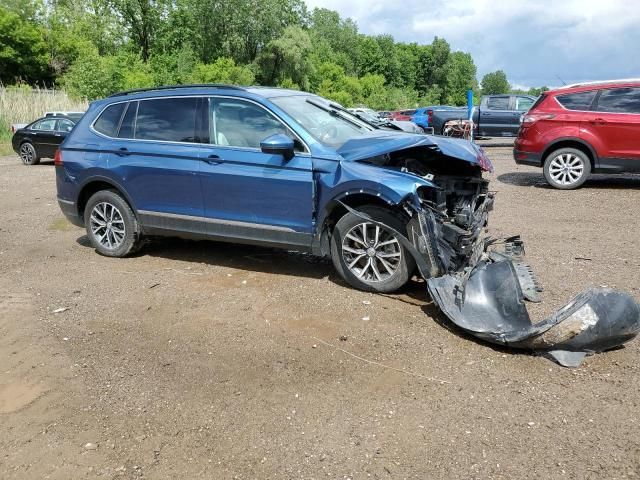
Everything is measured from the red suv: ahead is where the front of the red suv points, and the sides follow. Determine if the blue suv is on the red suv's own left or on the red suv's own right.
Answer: on the red suv's own right

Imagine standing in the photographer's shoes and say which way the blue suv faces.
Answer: facing the viewer and to the right of the viewer

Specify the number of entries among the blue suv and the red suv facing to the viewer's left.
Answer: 0

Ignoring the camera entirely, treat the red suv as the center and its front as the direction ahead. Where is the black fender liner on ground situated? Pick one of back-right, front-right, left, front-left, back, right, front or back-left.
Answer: right

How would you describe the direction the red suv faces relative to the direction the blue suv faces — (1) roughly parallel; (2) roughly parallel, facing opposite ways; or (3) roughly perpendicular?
roughly parallel

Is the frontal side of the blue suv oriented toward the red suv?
no

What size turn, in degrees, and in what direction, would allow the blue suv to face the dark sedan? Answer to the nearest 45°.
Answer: approximately 180°

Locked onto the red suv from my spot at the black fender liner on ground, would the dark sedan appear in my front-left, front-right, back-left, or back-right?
front-left

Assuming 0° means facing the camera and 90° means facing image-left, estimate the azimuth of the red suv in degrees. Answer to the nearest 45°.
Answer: approximately 270°

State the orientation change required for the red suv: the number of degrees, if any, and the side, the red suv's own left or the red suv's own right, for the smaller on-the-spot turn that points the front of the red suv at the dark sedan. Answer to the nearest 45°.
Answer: approximately 180°
